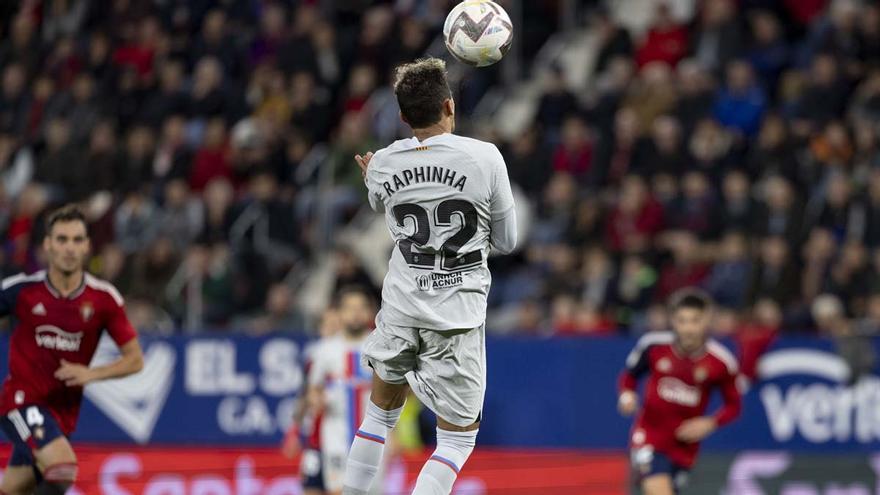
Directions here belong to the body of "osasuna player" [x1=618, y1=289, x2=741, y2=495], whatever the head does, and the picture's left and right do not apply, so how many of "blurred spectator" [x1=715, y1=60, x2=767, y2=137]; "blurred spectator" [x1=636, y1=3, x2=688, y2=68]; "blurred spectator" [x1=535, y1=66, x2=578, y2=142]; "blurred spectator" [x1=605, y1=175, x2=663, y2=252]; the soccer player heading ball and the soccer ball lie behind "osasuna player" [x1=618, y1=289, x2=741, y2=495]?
4

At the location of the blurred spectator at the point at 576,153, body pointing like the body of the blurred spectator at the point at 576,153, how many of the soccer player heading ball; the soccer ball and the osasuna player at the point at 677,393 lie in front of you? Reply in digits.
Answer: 3

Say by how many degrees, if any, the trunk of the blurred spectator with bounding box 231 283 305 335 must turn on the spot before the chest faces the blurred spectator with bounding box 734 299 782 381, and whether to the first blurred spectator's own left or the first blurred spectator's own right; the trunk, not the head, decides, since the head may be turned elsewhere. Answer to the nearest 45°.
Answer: approximately 45° to the first blurred spectator's own left

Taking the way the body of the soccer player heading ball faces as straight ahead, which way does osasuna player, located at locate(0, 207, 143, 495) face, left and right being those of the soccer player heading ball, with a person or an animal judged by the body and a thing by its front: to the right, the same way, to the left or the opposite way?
the opposite way

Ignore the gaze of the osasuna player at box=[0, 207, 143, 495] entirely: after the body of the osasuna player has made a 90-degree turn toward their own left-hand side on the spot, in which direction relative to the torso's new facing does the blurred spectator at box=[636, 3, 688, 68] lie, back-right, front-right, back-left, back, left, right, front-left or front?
front-left

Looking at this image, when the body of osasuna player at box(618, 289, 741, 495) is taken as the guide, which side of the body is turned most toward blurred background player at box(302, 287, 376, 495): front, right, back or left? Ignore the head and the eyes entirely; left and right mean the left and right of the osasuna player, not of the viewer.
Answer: right

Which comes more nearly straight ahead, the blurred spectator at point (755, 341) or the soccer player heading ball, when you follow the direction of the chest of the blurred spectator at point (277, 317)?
the soccer player heading ball

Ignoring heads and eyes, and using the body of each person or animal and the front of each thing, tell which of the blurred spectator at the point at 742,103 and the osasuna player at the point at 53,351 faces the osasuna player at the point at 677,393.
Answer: the blurred spectator
